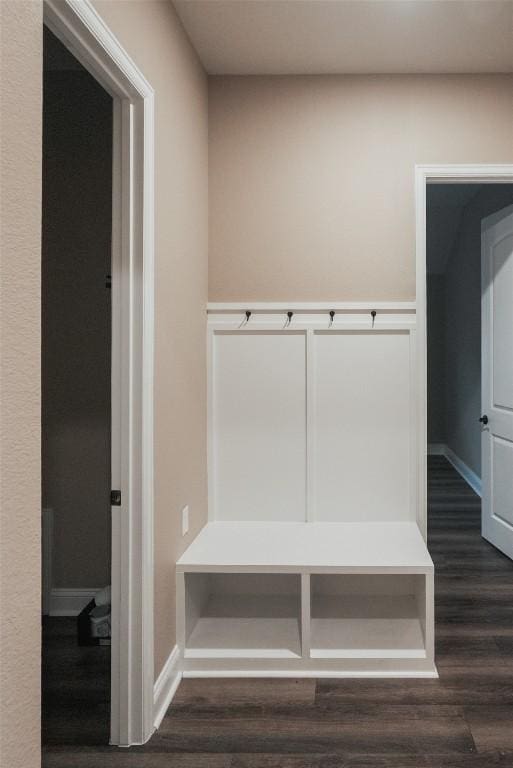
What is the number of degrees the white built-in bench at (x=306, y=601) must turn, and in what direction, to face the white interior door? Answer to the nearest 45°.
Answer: approximately 135° to its left

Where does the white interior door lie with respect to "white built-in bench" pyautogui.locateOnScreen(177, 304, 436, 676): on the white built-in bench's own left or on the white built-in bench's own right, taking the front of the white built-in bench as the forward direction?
on the white built-in bench's own left

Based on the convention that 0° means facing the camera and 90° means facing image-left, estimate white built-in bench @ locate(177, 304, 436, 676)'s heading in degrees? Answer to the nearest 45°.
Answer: approximately 0°
